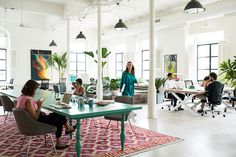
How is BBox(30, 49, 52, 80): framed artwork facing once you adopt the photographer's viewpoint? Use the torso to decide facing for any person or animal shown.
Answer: facing the viewer

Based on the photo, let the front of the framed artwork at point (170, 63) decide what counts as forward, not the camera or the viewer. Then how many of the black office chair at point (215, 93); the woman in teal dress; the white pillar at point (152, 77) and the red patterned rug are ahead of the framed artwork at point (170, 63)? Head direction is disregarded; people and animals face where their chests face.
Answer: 4

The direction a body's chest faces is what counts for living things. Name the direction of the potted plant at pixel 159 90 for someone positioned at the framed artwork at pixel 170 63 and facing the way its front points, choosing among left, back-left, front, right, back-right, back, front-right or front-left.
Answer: front

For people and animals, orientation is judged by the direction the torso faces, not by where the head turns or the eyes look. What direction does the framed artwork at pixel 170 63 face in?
toward the camera

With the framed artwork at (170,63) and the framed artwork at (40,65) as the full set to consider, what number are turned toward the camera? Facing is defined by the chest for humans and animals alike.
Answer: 2

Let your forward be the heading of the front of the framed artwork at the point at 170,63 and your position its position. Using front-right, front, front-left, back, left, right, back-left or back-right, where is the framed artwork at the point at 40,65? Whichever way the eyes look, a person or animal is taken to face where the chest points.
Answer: right

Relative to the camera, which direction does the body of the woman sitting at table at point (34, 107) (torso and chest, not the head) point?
to the viewer's right

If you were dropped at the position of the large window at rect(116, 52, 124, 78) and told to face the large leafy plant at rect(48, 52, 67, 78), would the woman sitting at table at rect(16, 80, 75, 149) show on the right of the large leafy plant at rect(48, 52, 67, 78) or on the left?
left

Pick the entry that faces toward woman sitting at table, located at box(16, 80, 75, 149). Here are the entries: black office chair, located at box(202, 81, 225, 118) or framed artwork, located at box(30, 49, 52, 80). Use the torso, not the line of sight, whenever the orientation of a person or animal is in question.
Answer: the framed artwork

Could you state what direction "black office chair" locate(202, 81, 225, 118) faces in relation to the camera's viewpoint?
facing away from the viewer and to the left of the viewer

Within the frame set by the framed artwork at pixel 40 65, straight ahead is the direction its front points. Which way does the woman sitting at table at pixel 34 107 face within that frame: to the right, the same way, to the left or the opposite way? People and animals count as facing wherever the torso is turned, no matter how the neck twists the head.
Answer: to the left

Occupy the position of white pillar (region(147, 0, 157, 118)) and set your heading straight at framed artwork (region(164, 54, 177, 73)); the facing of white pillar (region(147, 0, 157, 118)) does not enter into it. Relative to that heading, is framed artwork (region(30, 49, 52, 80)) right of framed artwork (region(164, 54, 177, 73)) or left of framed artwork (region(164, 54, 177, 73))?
left

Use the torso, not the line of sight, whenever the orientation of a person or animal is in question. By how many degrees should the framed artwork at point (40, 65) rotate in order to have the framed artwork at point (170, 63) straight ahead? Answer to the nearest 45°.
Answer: approximately 45° to its left
